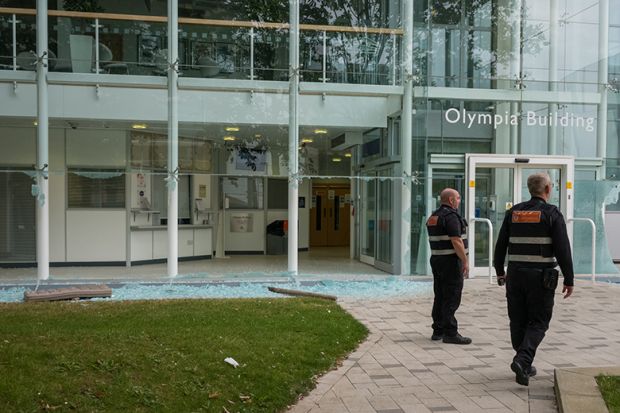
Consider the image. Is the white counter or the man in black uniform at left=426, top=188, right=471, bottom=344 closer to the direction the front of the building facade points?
the man in black uniform

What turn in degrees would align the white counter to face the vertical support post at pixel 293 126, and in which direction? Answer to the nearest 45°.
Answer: approximately 45° to its left

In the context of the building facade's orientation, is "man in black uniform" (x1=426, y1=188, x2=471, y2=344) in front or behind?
in front

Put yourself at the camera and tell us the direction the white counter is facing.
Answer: facing the viewer

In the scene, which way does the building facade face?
toward the camera

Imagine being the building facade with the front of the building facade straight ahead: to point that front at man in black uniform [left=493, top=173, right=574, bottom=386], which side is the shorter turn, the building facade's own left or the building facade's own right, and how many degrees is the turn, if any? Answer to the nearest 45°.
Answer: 0° — it already faces them

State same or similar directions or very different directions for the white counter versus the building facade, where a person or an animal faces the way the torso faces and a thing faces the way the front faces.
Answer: same or similar directions

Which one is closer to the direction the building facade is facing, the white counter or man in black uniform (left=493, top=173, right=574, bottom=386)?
the man in black uniform

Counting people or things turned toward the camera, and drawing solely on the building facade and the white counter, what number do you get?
2
